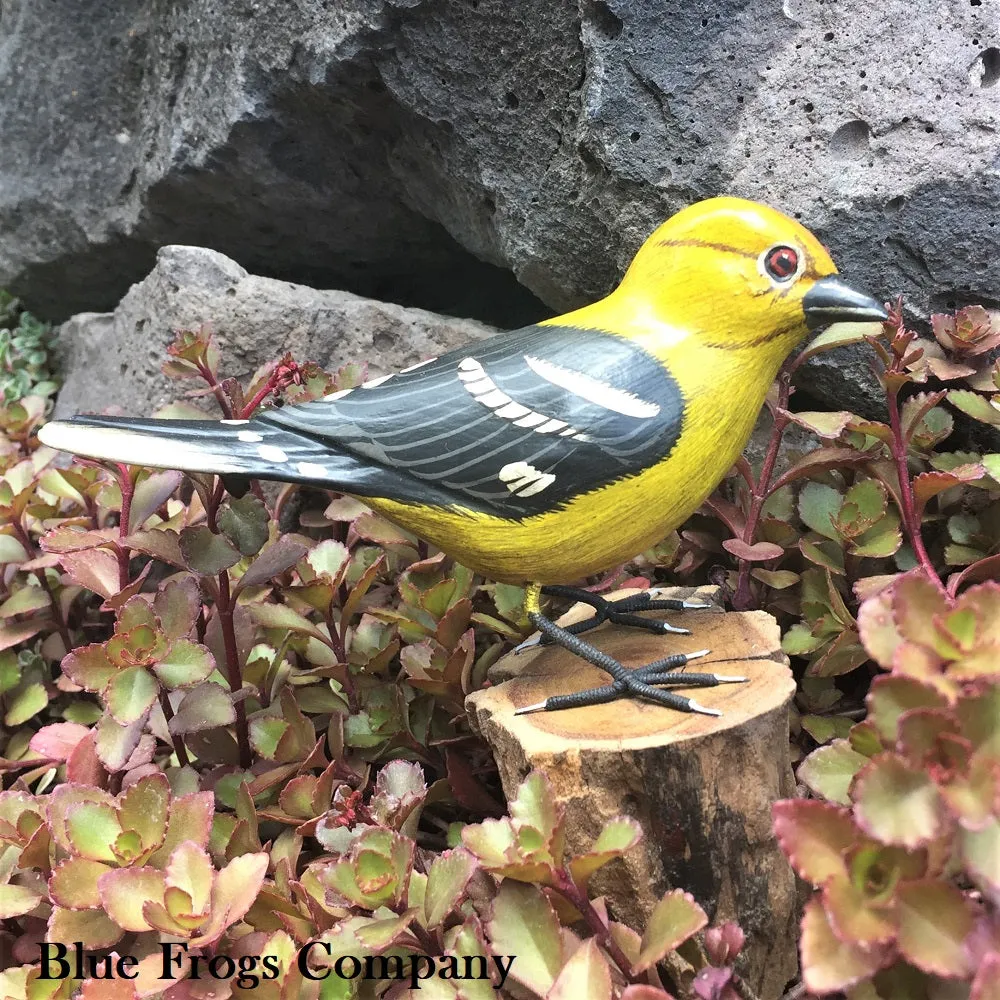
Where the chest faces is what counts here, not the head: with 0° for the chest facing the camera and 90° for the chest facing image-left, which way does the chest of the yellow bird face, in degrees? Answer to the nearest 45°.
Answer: approximately 270°

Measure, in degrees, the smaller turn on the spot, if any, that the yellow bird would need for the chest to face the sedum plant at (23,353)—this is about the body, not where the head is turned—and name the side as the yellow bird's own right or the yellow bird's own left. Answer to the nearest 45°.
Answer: approximately 135° to the yellow bird's own left
